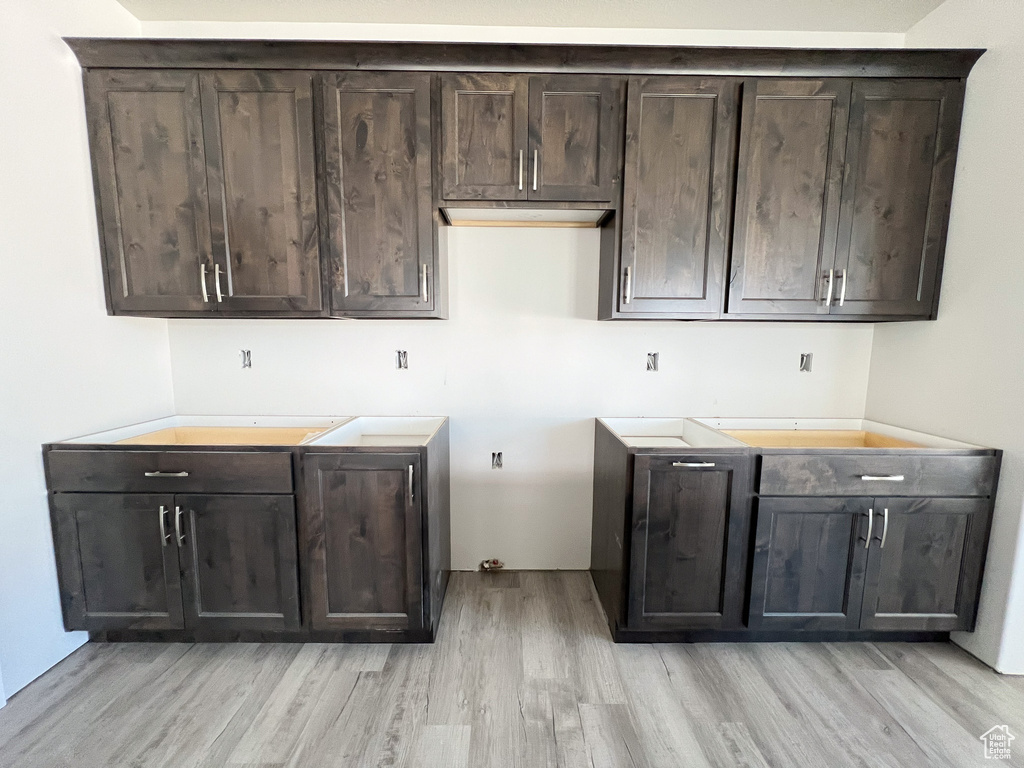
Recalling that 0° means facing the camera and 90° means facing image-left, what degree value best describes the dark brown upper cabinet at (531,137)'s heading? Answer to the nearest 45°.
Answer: approximately 0°

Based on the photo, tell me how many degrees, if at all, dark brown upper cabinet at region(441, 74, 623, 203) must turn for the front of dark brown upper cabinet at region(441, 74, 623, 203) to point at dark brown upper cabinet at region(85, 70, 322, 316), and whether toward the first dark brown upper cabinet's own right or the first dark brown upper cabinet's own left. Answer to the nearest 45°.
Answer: approximately 90° to the first dark brown upper cabinet's own right

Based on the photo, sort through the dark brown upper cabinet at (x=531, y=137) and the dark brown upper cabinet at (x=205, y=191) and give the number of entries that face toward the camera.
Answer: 2

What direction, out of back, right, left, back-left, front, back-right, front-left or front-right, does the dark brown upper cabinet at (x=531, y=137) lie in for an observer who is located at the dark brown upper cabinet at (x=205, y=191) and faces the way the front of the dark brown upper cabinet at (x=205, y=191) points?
front-left

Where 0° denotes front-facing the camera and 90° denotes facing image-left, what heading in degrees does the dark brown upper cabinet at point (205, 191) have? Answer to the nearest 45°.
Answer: approximately 0°
